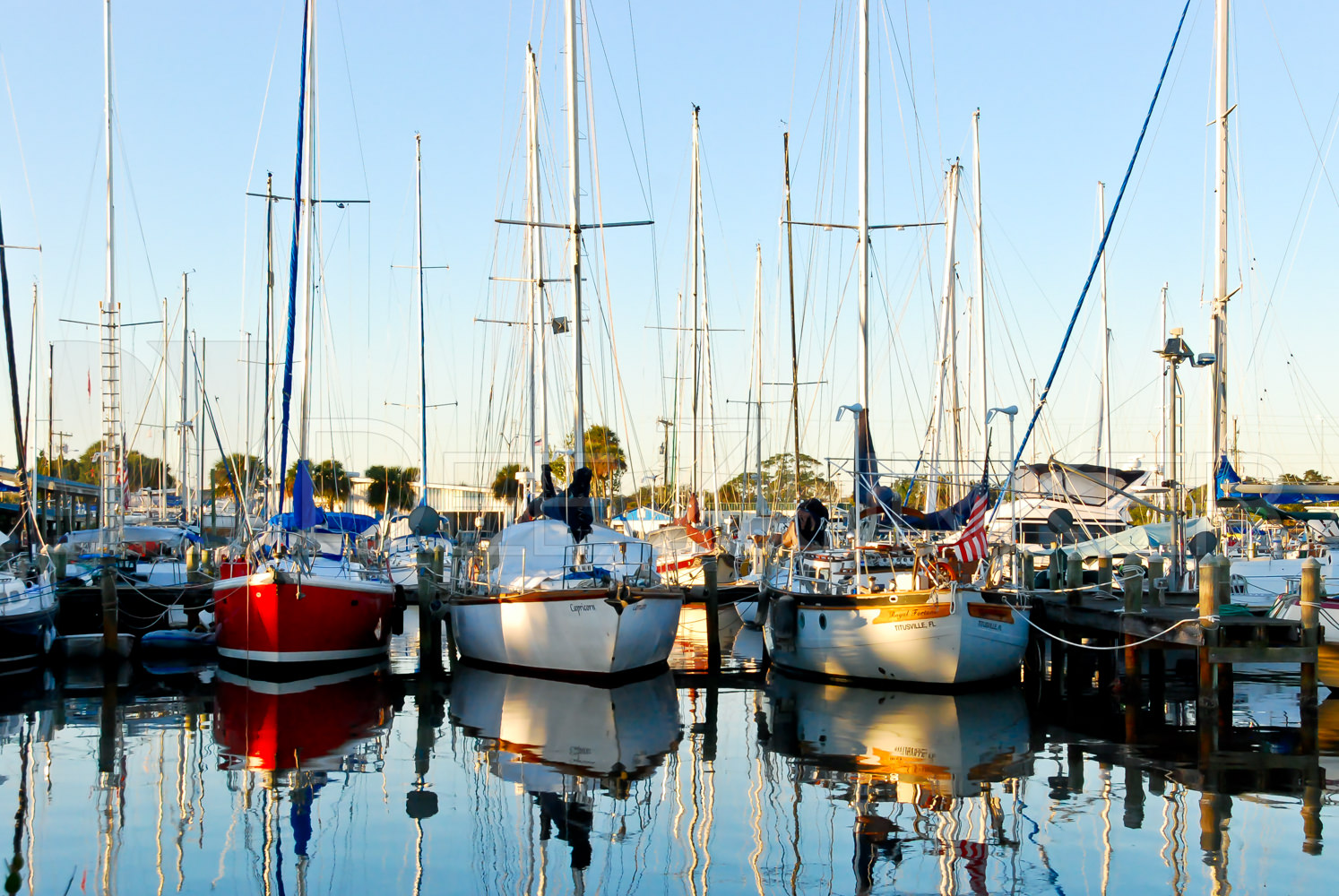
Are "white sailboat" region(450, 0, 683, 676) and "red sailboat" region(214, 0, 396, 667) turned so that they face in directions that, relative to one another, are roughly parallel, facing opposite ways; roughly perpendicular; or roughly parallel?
roughly parallel
